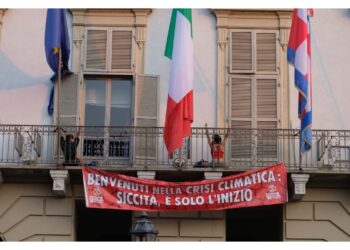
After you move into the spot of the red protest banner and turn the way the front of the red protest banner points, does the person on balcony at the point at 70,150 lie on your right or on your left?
on your right

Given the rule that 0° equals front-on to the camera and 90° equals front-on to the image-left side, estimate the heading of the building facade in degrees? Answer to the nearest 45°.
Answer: approximately 0°

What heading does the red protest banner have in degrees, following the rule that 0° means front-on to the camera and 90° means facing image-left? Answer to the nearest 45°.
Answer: approximately 0°
